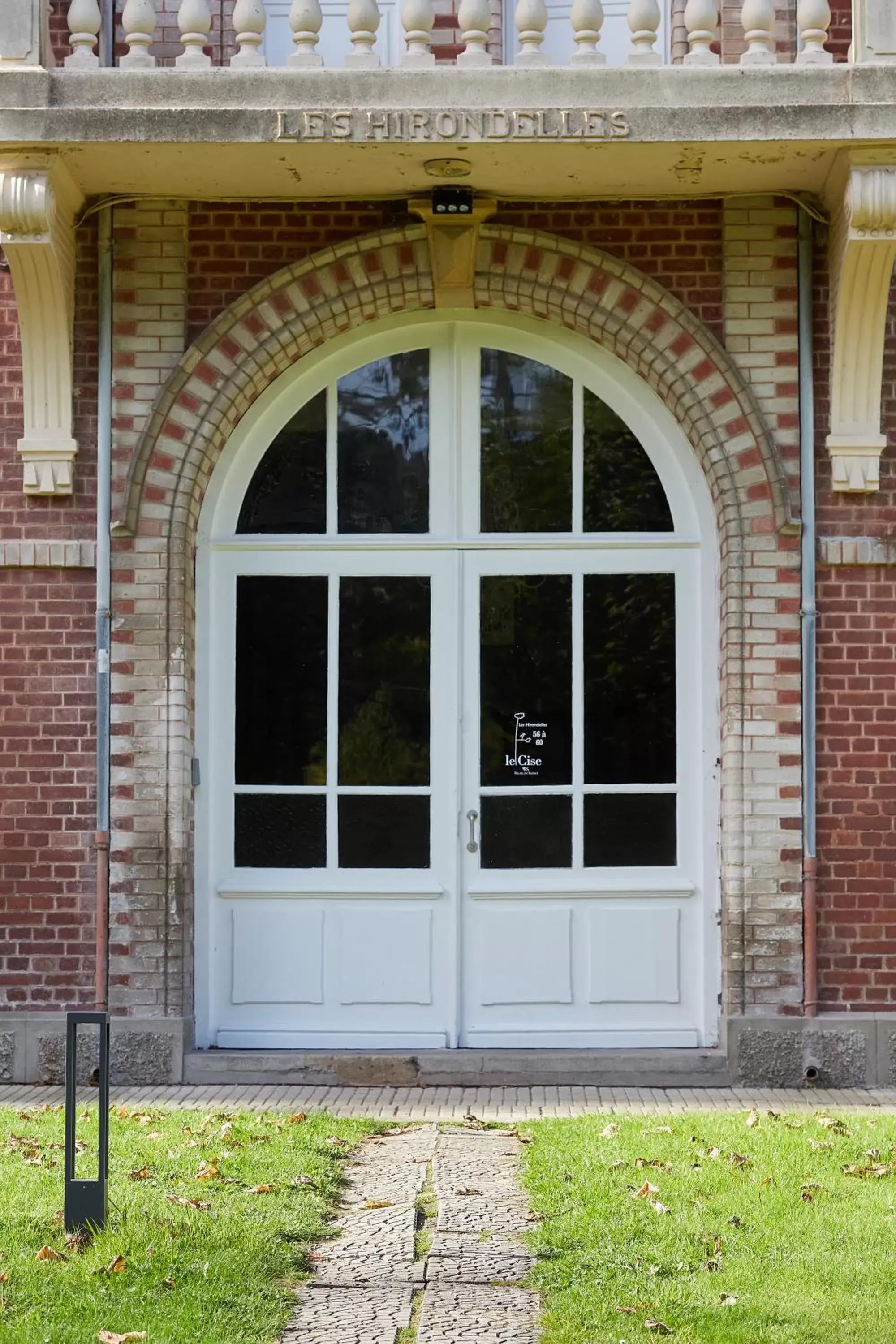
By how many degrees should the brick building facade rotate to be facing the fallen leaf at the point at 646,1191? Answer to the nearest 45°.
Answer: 0° — it already faces it

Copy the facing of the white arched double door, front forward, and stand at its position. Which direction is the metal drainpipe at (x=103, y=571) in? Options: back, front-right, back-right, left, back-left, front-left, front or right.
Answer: right

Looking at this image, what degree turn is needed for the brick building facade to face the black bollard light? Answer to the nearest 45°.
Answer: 0° — it already faces it

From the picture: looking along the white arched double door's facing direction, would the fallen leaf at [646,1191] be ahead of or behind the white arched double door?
ahead

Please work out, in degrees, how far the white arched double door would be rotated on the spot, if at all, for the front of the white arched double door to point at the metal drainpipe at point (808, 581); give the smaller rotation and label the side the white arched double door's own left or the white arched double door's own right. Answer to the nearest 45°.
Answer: approximately 90° to the white arched double door's own left

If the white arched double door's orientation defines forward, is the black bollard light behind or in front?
in front

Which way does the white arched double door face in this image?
toward the camera
